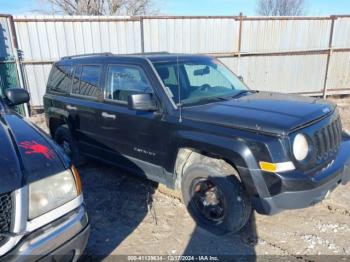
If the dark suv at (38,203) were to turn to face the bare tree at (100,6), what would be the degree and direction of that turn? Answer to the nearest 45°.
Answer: approximately 135° to its left

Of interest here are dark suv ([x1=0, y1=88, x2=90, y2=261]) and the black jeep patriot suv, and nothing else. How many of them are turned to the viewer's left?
0

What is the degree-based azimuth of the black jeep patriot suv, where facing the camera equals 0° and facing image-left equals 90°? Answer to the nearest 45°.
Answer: approximately 315°

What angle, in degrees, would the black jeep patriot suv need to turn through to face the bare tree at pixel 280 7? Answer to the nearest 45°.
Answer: approximately 135° to its left
